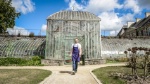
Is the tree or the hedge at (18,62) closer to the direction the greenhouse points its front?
the hedge

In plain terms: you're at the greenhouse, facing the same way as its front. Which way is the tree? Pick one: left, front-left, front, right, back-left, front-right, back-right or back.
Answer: back-right

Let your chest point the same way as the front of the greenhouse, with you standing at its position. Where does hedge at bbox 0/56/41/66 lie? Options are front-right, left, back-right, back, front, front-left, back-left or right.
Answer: right

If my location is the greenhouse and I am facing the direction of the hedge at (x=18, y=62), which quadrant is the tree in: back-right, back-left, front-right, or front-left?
front-right

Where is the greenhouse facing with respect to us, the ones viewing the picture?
facing the viewer
